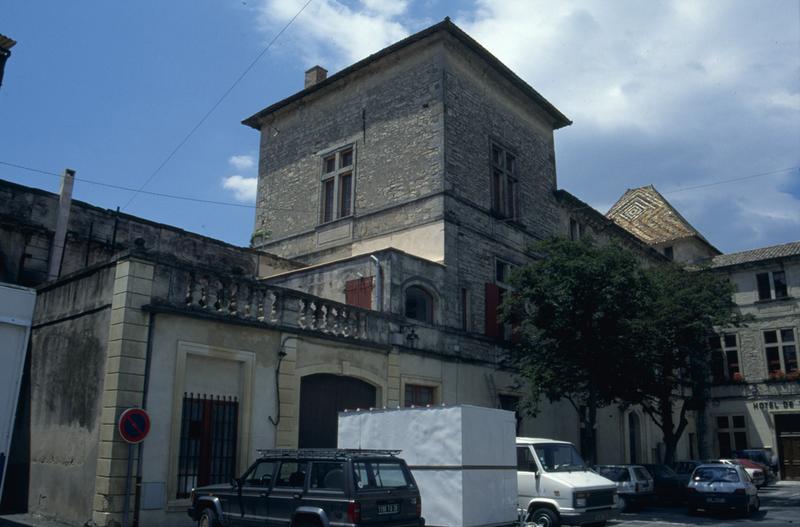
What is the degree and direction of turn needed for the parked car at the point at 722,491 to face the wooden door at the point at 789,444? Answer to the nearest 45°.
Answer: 0° — it already faces it

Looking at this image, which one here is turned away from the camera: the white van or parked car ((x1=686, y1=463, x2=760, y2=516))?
the parked car

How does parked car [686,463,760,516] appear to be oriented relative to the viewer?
away from the camera

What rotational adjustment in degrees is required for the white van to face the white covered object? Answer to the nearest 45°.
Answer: approximately 90° to its right

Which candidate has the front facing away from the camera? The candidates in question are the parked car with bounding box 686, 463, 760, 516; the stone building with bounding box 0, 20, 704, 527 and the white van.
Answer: the parked car

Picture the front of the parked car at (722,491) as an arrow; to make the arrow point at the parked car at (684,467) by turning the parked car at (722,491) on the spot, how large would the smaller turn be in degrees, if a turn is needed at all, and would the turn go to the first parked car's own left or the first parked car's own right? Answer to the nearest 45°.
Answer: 0° — it already faces it

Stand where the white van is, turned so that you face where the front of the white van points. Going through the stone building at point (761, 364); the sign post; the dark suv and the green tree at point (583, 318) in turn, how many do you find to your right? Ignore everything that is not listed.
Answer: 2

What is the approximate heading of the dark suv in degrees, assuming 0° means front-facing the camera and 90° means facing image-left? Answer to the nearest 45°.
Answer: approximately 135°

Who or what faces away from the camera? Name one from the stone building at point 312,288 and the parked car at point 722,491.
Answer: the parked car

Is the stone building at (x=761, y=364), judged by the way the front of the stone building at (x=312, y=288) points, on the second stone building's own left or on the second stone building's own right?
on the second stone building's own left
